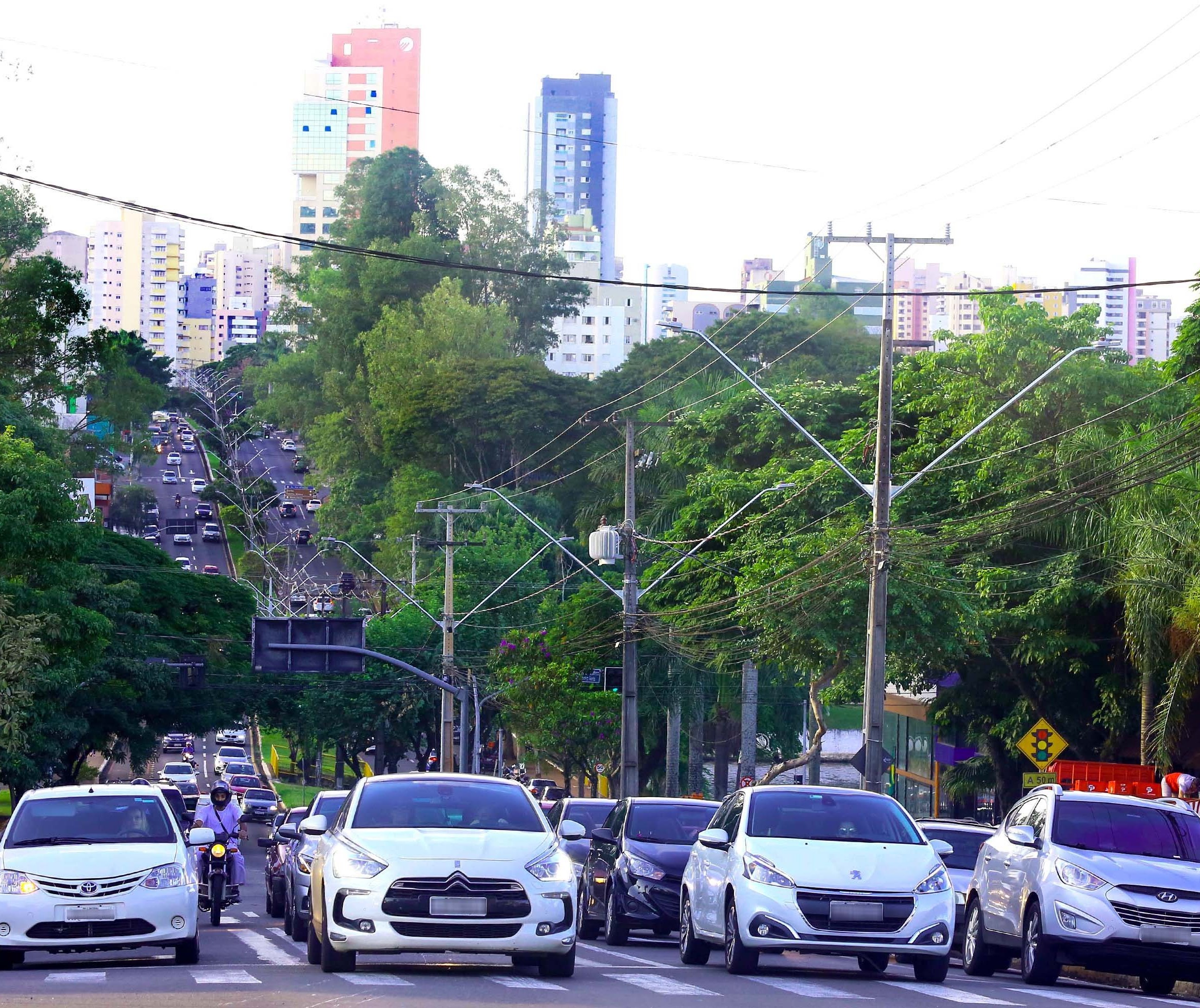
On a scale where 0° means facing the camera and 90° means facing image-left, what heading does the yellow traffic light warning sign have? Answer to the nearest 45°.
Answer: approximately 0°

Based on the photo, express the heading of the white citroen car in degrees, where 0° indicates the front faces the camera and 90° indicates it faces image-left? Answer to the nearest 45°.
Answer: approximately 0°

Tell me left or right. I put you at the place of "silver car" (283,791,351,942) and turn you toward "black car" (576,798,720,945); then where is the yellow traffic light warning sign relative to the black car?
left

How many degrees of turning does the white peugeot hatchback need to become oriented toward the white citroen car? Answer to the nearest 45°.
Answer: approximately 45° to its right

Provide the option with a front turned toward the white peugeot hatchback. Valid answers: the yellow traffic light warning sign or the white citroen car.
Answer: the yellow traffic light warning sign

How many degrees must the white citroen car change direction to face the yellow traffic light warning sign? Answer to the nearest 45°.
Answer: approximately 135° to its left
